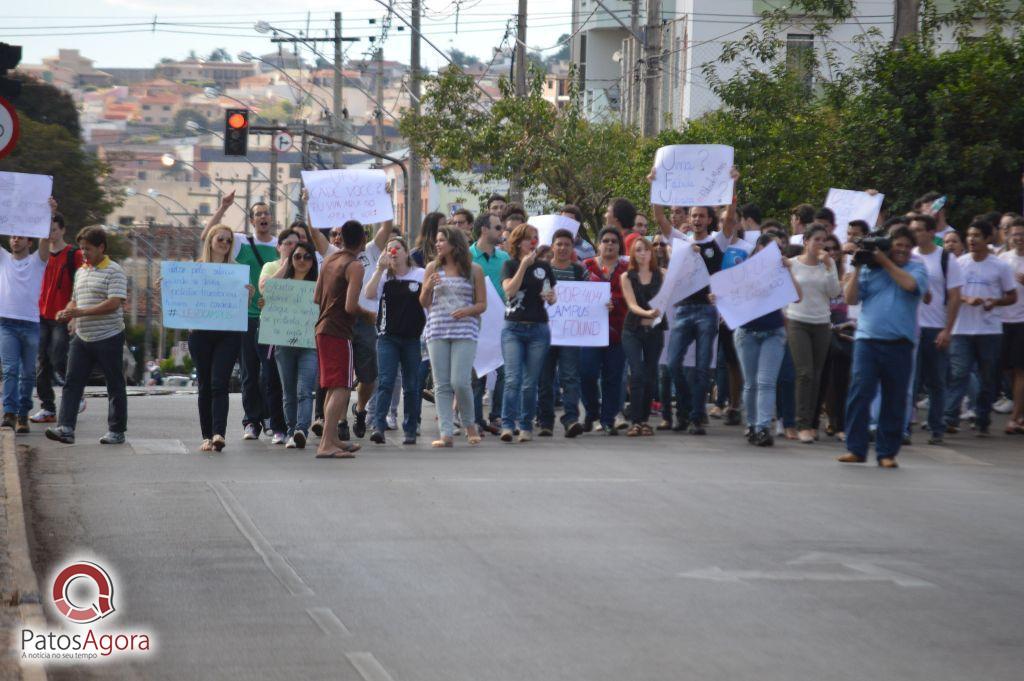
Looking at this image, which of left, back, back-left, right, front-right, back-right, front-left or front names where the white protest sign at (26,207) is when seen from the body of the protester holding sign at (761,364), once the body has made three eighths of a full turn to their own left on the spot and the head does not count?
back-left

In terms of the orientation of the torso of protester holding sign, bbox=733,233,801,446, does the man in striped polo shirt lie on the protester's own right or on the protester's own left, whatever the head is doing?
on the protester's own right

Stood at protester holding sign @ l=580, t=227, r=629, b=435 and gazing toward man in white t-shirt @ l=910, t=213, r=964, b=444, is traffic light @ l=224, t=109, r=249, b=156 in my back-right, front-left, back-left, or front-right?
back-left

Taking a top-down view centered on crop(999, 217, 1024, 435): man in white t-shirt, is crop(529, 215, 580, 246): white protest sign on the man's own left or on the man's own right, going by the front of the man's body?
on the man's own right

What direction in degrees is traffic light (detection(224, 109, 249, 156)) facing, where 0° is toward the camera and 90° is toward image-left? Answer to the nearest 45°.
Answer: approximately 0°

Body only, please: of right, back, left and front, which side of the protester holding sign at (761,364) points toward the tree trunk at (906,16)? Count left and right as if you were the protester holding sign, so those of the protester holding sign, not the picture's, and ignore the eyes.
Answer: back

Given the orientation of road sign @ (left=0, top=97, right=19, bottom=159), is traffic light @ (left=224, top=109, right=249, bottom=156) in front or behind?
behind

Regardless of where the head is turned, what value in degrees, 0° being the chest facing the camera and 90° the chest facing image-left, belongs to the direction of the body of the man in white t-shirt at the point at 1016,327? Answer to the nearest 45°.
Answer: approximately 0°

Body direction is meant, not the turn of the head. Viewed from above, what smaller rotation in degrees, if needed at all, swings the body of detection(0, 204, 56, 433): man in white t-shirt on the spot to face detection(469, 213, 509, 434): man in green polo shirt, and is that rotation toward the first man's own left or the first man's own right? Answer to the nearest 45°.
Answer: approximately 90° to the first man's own left
